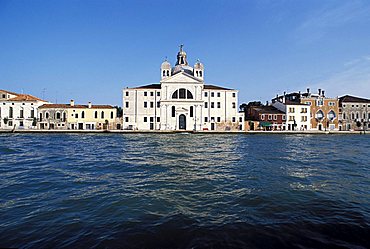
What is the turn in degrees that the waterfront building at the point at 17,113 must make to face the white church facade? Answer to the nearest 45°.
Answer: approximately 45° to its left

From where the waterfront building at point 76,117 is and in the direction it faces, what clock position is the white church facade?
The white church facade is roughly at 10 o'clock from the waterfront building.

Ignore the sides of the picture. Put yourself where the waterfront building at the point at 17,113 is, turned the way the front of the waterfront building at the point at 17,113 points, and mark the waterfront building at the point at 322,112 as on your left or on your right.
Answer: on your left

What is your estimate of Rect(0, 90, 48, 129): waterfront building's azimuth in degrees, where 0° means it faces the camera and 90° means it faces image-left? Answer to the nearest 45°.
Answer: approximately 0°

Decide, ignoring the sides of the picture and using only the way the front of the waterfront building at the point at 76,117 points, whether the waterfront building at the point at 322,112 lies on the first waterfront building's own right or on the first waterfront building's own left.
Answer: on the first waterfront building's own left

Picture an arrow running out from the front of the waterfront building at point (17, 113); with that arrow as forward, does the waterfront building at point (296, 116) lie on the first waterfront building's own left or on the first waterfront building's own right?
on the first waterfront building's own left

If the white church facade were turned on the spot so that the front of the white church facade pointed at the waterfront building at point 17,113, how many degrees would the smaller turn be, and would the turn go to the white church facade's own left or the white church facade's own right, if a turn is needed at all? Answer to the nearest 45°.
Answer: approximately 90° to the white church facade's own right
